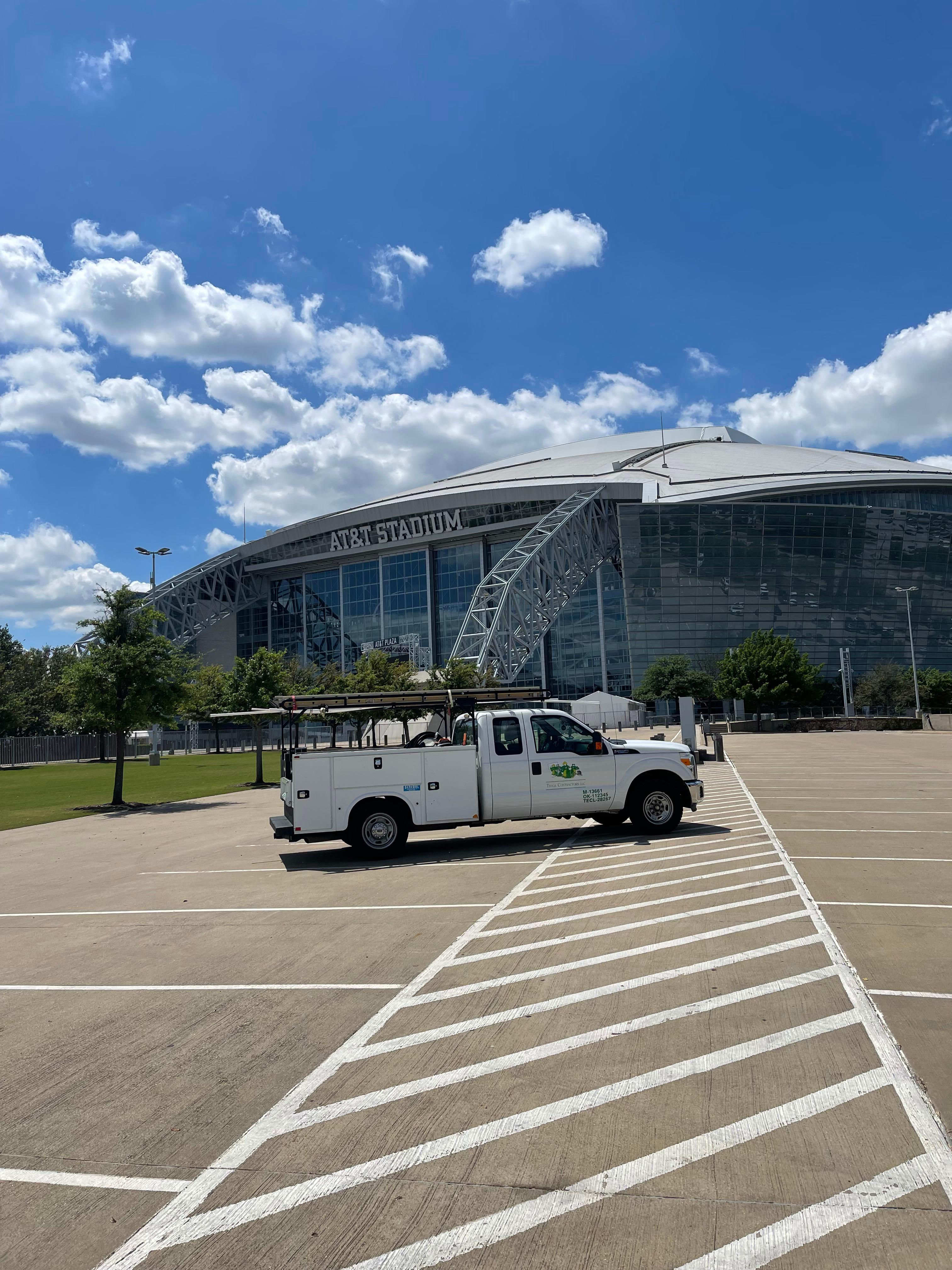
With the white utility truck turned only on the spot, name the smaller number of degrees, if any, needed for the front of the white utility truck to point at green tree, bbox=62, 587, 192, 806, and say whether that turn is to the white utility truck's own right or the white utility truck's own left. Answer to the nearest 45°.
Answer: approximately 135° to the white utility truck's own left

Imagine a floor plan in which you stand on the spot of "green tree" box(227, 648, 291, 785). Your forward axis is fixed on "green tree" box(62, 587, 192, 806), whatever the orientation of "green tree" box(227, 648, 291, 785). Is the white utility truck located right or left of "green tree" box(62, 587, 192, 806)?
left

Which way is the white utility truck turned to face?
to the viewer's right
